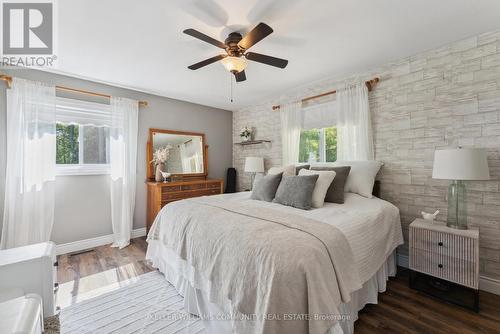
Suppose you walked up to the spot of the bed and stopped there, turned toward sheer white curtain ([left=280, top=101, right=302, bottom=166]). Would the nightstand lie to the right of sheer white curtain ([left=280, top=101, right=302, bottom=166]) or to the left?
right

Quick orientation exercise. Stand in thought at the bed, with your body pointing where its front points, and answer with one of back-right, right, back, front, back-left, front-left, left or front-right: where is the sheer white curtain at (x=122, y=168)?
right

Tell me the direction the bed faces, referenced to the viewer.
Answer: facing the viewer and to the left of the viewer

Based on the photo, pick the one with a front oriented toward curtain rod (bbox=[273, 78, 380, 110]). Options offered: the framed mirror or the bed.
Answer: the framed mirror

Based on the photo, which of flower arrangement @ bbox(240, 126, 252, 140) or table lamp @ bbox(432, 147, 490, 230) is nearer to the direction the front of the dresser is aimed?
the table lamp

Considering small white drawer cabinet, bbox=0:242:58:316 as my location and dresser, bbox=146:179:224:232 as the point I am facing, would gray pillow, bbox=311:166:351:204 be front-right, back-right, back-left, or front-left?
front-right

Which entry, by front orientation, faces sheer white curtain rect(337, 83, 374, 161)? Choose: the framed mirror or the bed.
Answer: the framed mirror

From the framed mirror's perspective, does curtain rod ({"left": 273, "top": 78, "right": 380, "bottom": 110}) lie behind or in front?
in front

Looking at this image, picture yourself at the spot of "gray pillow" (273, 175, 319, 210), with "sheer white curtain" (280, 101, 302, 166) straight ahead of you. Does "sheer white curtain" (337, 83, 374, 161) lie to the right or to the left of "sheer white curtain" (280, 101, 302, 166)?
right

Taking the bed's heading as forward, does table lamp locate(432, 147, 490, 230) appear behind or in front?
behind

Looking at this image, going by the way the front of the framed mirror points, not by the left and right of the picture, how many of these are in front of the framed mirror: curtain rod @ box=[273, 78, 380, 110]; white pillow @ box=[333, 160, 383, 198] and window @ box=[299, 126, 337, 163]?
3

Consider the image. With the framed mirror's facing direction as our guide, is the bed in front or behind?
in front

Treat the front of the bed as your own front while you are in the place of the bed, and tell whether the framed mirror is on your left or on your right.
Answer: on your right

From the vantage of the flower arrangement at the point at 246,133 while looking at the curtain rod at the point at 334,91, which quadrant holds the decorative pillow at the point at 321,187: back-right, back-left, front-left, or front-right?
front-right

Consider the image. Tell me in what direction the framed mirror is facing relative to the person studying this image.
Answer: facing the viewer and to the right of the viewer

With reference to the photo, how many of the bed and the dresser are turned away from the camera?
0

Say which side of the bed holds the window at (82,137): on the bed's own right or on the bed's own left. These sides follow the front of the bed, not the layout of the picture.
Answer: on the bed's own right
